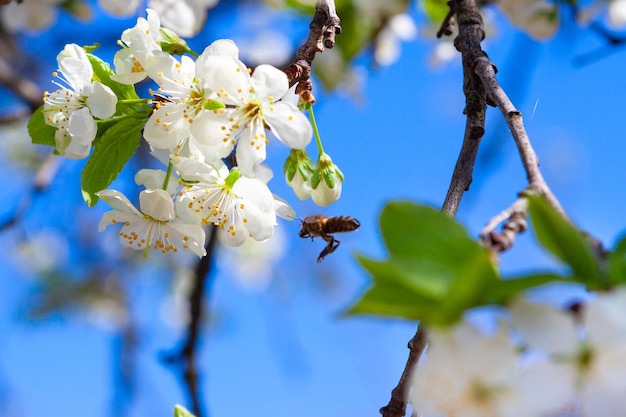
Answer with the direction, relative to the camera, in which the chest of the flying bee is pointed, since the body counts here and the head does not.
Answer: to the viewer's left

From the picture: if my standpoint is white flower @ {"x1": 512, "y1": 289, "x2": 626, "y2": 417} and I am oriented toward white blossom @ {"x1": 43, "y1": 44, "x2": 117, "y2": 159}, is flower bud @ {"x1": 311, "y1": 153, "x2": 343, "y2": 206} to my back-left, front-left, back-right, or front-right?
front-right
